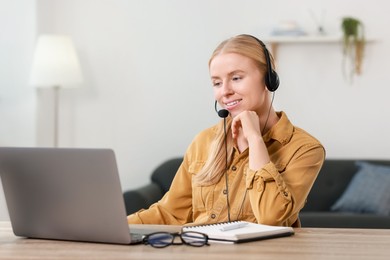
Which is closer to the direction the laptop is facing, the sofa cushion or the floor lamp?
the sofa cushion

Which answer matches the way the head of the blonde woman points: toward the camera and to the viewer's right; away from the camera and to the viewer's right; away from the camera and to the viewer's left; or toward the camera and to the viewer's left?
toward the camera and to the viewer's left

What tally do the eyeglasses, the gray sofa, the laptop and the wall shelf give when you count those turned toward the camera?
3

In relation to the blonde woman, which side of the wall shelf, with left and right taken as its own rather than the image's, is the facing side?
front

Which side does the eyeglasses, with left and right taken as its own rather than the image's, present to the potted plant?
back

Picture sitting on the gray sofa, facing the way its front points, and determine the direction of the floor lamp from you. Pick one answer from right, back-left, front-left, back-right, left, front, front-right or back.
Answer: right

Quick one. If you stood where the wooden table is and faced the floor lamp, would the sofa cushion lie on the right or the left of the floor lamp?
right

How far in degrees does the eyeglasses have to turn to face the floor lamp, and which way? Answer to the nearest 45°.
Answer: approximately 180°

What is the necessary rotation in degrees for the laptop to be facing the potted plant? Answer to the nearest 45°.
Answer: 0° — it already faces it

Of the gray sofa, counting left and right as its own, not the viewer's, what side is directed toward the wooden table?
front

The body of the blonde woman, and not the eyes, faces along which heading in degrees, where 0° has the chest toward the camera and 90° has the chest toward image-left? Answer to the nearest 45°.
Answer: approximately 45°
